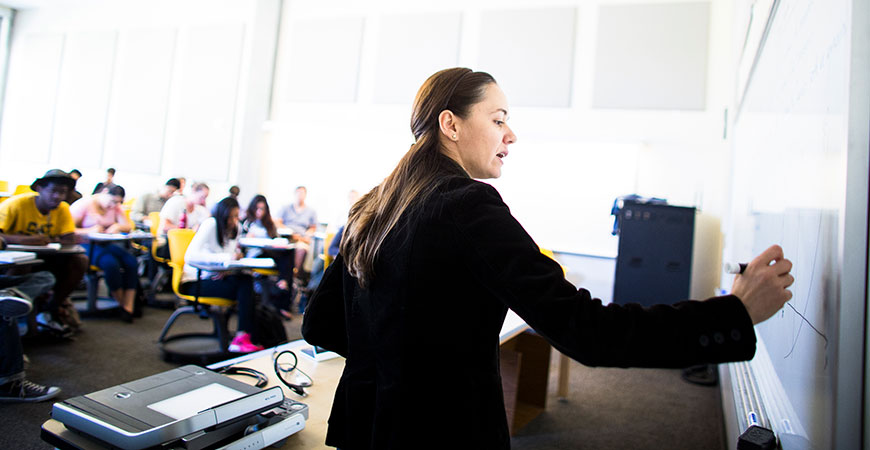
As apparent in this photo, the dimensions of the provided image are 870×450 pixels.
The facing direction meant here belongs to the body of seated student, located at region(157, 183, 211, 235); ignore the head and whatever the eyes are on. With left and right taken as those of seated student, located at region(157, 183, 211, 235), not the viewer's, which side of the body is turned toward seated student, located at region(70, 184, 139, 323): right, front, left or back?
right

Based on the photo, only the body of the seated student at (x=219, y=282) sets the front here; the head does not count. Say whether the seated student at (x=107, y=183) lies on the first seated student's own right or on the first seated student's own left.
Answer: on the first seated student's own left

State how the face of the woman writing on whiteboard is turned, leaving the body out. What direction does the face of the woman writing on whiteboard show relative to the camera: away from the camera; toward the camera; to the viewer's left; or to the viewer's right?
to the viewer's right

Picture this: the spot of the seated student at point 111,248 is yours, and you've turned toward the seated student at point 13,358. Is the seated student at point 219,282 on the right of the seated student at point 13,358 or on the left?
left

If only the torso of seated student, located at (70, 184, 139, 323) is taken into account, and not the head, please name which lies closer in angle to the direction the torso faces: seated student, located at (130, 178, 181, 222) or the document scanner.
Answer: the document scanner

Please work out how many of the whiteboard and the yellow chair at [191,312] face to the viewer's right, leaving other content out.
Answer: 1

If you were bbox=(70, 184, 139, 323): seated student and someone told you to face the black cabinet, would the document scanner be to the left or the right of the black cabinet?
right

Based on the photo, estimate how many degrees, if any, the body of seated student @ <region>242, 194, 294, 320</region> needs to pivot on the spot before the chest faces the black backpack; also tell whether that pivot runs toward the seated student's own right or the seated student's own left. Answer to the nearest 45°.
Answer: approximately 45° to the seated student's own right

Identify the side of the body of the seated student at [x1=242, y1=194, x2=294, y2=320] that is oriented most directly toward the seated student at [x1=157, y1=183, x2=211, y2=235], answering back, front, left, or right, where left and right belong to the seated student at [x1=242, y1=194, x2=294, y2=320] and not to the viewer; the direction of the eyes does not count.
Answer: back

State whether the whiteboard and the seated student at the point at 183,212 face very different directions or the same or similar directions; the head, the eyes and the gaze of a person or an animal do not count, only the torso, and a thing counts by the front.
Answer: very different directions
